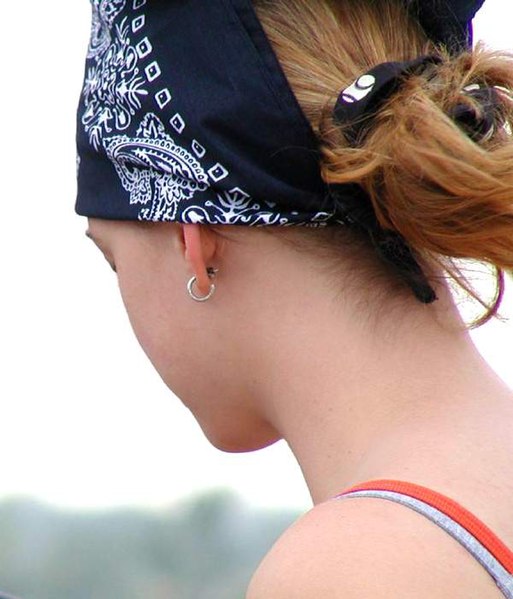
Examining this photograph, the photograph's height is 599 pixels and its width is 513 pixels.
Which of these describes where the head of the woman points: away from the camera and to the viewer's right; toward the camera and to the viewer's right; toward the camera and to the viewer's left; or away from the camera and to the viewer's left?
away from the camera and to the viewer's left

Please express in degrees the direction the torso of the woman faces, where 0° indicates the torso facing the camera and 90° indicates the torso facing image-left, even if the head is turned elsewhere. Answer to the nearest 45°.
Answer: approximately 135°
